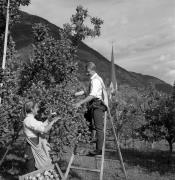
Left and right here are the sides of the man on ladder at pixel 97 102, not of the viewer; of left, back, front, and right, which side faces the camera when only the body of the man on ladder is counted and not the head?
left
